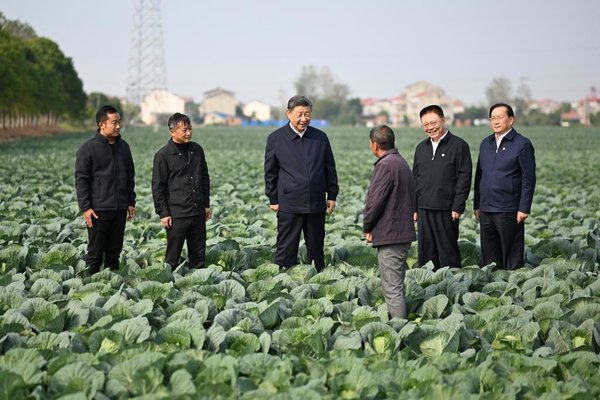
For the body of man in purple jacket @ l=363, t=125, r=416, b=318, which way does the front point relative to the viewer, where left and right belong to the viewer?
facing away from the viewer and to the left of the viewer

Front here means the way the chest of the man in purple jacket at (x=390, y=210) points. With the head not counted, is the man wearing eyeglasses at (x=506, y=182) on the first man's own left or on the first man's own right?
on the first man's own right

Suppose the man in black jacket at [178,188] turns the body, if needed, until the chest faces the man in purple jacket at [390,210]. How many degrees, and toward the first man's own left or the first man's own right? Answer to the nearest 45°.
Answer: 0° — they already face them

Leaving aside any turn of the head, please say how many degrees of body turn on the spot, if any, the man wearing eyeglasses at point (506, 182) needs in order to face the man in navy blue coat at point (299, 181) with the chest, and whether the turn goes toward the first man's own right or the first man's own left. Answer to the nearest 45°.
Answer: approximately 45° to the first man's own right

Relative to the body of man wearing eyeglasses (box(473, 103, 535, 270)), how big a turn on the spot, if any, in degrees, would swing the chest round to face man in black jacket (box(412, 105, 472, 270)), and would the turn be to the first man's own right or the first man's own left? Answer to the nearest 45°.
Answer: approximately 45° to the first man's own right

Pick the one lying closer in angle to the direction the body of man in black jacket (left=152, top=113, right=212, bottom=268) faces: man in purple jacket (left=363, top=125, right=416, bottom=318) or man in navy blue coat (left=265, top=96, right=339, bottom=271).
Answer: the man in purple jacket

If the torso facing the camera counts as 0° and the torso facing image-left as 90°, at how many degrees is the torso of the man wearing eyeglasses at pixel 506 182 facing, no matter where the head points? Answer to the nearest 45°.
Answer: approximately 45°

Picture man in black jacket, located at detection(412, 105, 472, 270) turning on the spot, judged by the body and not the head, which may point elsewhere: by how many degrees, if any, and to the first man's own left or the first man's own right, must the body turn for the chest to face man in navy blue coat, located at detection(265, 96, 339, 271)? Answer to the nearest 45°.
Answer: approximately 45° to the first man's own right

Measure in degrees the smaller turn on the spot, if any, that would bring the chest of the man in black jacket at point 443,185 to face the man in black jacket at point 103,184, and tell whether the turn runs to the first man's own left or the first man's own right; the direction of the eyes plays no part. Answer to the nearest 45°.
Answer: approximately 45° to the first man's own right

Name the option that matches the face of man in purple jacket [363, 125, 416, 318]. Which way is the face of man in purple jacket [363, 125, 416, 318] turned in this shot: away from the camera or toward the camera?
away from the camera

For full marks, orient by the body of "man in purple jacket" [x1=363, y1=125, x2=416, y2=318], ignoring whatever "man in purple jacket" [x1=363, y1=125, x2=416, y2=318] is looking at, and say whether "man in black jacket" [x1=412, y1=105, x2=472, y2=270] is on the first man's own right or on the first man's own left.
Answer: on the first man's own right

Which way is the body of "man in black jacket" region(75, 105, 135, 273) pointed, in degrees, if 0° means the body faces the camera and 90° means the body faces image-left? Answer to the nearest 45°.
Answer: approximately 315°

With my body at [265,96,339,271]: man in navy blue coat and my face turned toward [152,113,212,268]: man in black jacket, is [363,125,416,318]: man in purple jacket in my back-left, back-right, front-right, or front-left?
back-left
